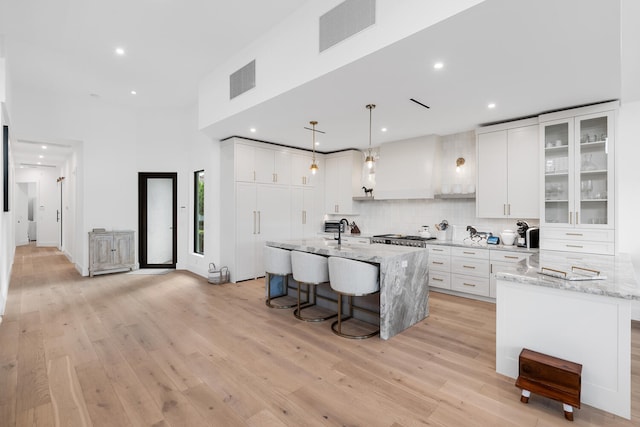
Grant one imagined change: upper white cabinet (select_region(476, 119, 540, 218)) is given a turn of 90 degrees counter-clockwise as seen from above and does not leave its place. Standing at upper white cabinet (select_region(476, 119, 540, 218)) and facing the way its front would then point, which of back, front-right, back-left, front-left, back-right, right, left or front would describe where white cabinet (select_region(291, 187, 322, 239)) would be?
back-right

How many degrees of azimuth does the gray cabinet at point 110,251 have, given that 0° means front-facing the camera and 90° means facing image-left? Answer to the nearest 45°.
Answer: approximately 315°

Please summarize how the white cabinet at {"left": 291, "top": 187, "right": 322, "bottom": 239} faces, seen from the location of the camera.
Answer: facing the viewer and to the right of the viewer

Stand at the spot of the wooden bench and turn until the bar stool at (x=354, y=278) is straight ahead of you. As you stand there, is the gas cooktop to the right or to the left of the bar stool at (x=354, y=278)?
right

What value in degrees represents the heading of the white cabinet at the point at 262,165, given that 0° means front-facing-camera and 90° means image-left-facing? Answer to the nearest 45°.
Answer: approximately 315°

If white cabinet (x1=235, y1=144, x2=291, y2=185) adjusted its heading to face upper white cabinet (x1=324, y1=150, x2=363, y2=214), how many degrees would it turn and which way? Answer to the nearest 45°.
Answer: approximately 45° to its left

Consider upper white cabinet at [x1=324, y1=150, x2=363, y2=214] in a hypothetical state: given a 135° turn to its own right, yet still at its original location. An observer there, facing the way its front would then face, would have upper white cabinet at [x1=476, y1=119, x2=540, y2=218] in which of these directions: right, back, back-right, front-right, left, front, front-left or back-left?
back-right

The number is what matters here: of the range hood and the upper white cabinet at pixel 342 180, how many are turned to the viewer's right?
0

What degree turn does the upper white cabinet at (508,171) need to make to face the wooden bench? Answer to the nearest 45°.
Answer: approximately 45° to its left

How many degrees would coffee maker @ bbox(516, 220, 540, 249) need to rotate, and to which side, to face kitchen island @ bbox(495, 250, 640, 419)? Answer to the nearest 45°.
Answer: approximately 45° to its left
